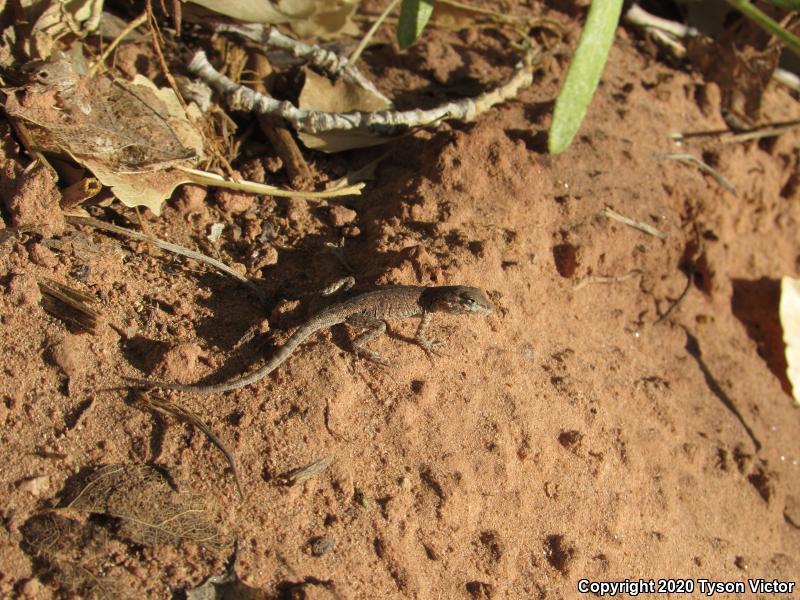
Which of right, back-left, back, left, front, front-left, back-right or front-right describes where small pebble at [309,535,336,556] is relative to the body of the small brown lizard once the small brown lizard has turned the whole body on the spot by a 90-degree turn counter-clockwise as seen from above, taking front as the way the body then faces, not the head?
back

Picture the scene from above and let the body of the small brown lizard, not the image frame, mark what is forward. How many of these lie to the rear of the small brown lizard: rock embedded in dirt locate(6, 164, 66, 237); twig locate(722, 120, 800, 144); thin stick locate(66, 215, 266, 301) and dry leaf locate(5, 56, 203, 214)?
3

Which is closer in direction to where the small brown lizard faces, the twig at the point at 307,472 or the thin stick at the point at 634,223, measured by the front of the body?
the thin stick

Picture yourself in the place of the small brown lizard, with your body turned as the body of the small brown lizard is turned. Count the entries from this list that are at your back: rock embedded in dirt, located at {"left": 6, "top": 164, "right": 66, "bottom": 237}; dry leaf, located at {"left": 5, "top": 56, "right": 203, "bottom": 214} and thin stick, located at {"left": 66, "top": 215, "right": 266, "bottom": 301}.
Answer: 3

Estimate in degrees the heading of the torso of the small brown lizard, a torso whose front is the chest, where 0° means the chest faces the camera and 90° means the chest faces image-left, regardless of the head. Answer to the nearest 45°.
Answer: approximately 270°

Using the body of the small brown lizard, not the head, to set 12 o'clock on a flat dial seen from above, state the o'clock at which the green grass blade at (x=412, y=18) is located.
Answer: The green grass blade is roughly at 9 o'clock from the small brown lizard.

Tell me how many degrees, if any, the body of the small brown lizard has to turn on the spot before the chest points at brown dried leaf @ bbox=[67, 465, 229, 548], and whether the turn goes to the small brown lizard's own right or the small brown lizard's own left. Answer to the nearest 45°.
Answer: approximately 135° to the small brown lizard's own right

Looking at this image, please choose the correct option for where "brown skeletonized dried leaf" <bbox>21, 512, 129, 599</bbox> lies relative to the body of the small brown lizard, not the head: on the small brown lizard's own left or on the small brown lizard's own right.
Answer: on the small brown lizard's own right

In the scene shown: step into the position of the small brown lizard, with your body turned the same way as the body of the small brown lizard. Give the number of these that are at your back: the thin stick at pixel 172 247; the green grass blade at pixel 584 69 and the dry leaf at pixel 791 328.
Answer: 1

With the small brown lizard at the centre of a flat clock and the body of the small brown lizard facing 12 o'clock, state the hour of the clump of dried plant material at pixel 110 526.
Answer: The clump of dried plant material is roughly at 4 o'clock from the small brown lizard.

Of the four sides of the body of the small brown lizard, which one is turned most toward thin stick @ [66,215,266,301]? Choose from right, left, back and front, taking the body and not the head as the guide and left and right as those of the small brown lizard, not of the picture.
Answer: back

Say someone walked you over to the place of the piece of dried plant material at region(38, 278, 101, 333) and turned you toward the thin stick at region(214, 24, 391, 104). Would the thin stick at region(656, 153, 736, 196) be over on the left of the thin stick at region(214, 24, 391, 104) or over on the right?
right

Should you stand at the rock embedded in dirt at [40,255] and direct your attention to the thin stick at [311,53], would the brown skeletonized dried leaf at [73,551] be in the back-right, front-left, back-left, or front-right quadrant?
back-right

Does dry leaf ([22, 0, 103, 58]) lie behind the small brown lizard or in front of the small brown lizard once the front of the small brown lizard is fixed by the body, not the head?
behind
